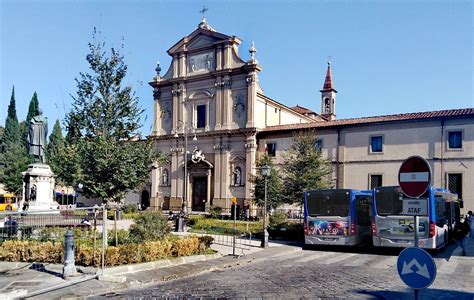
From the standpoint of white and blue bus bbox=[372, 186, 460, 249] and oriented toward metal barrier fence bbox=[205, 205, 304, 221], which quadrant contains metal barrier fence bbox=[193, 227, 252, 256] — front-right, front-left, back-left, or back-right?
front-left

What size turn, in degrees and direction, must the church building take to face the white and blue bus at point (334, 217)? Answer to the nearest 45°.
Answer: approximately 45° to its left

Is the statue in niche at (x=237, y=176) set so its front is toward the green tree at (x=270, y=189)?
no

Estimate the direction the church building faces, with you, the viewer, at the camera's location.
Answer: facing the viewer and to the left of the viewer
